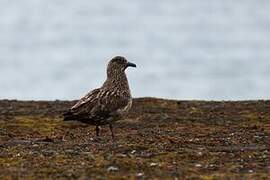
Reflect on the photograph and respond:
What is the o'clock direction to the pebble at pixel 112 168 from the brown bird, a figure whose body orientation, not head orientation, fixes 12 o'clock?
The pebble is roughly at 3 o'clock from the brown bird.

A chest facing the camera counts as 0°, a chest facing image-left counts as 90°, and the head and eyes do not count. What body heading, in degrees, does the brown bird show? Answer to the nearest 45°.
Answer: approximately 270°
